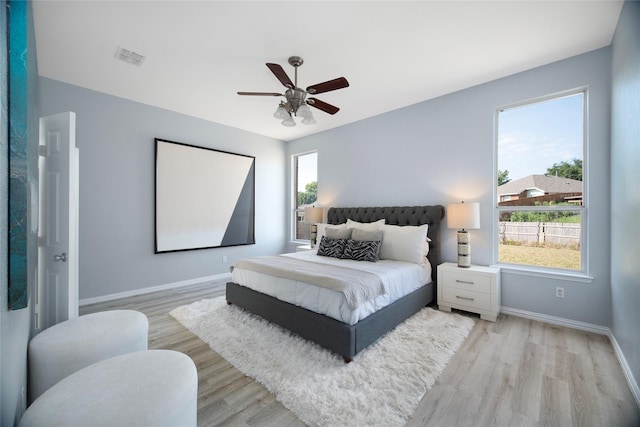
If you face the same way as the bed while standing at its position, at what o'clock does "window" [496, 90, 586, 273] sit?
The window is roughly at 7 o'clock from the bed.

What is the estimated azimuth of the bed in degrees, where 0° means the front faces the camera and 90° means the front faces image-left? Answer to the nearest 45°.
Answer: approximately 45°

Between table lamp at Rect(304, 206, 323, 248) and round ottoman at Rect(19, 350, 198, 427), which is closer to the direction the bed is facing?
the round ottoman

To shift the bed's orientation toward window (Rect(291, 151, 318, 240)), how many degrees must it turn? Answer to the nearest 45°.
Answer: approximately 135° to its right

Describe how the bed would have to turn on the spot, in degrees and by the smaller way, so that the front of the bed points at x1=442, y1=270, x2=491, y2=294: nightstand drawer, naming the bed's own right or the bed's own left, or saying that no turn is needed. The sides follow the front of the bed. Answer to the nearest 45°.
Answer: approximately 135° to the bed's own left

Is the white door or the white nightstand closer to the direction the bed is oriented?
the white door

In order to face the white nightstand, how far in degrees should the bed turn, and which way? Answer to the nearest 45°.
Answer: approximately 135° to its left

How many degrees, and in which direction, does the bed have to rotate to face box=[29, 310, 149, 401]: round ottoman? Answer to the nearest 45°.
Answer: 0° — it already faces it

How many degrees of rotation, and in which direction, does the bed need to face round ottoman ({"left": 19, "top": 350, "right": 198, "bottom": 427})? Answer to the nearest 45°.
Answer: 0° — it already faces it

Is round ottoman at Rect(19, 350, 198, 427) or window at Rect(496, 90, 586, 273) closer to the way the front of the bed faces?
the round ottoman
